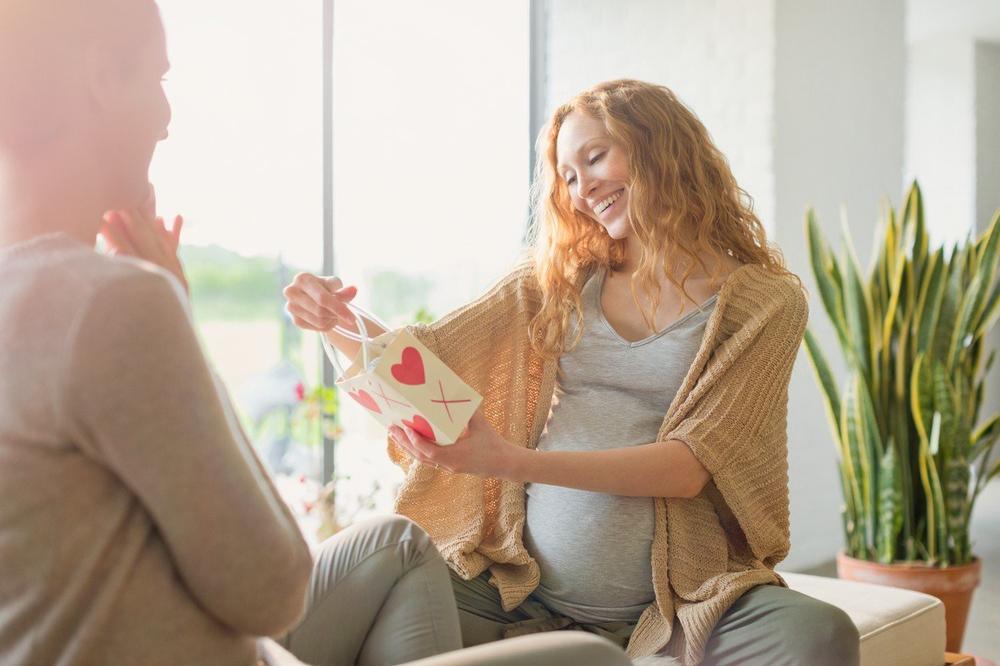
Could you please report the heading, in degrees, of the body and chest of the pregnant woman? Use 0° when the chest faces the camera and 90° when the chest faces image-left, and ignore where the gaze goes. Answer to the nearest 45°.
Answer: approximately 45°
